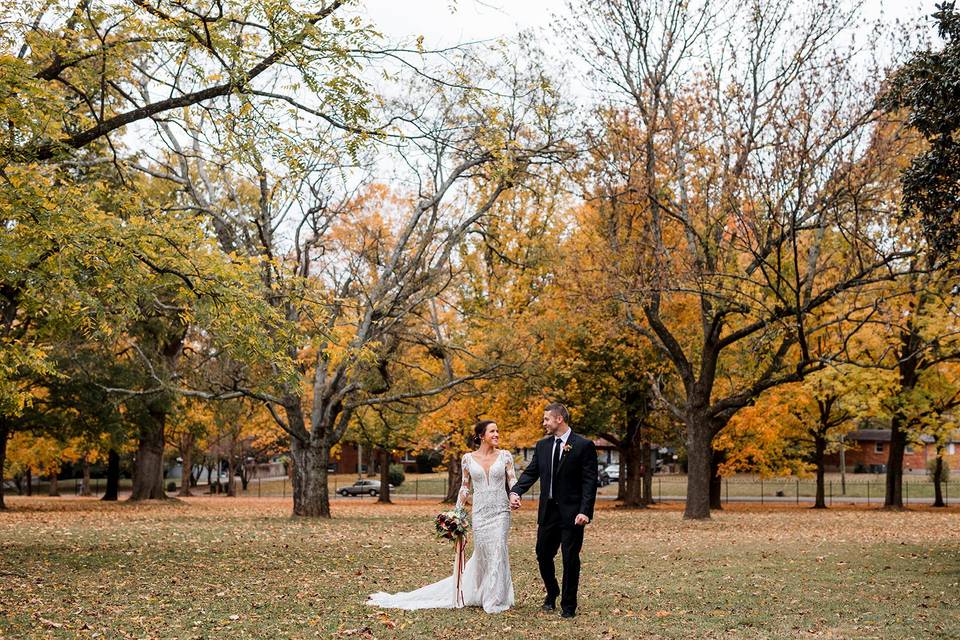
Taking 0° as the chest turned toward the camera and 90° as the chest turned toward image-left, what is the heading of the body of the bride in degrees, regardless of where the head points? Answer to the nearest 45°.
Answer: approximately 0°

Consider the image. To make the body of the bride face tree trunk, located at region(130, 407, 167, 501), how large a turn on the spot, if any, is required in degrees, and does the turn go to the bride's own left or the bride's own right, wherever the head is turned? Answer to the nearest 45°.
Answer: approximately 180°

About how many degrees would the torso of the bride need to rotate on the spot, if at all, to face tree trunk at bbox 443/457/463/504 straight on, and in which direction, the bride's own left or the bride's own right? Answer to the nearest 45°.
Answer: approximately 180°

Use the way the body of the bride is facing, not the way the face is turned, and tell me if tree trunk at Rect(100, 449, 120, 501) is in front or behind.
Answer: behind

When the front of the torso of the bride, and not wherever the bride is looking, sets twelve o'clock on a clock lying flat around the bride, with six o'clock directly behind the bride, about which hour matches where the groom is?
The groom is roughly at 10 o'clock from the bride.

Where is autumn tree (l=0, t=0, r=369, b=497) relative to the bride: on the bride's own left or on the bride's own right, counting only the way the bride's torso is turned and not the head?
on the bride's own right

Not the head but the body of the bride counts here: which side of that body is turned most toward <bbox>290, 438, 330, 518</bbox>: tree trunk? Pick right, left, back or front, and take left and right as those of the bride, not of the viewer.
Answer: back

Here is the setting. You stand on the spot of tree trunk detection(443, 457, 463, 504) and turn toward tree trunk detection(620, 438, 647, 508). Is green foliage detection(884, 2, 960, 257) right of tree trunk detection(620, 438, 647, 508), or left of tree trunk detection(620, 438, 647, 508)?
right

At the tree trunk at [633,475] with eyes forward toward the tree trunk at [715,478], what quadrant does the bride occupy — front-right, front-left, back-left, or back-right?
back-right

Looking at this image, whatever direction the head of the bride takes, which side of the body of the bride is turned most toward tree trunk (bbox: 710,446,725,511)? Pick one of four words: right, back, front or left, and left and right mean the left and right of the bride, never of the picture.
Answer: back
